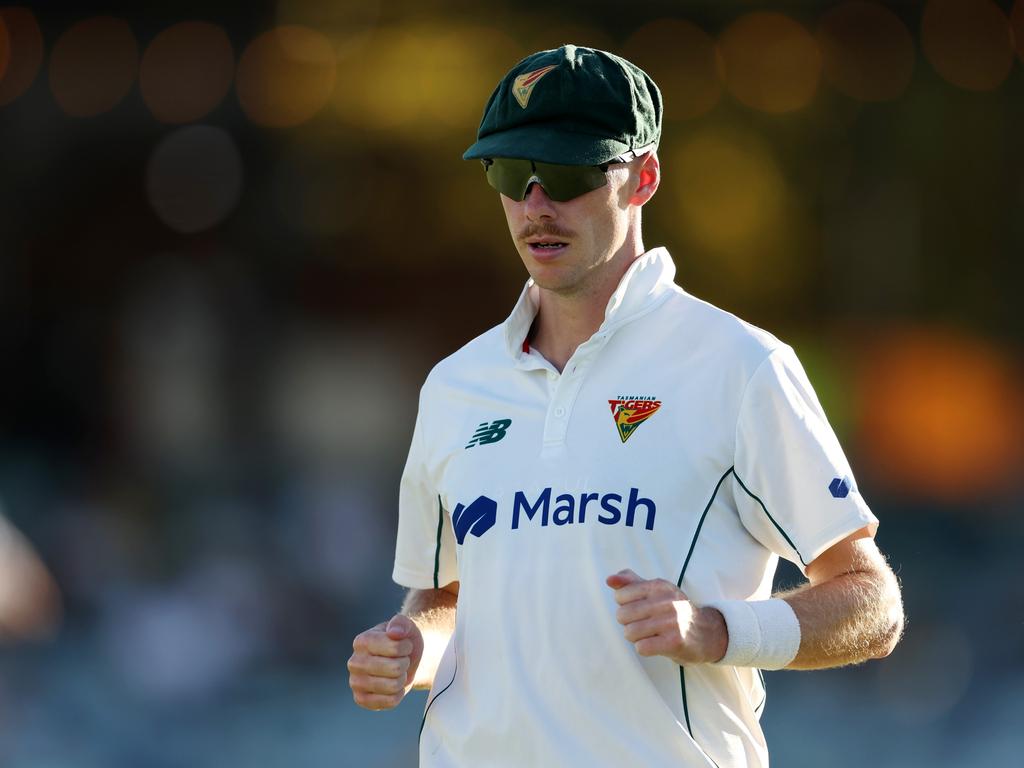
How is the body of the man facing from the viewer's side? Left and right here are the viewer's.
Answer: facing the viewer and to the left of the viewer

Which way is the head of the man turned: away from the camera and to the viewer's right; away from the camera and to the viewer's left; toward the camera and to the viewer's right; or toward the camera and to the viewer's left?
toward the camera and to the viewer's left
